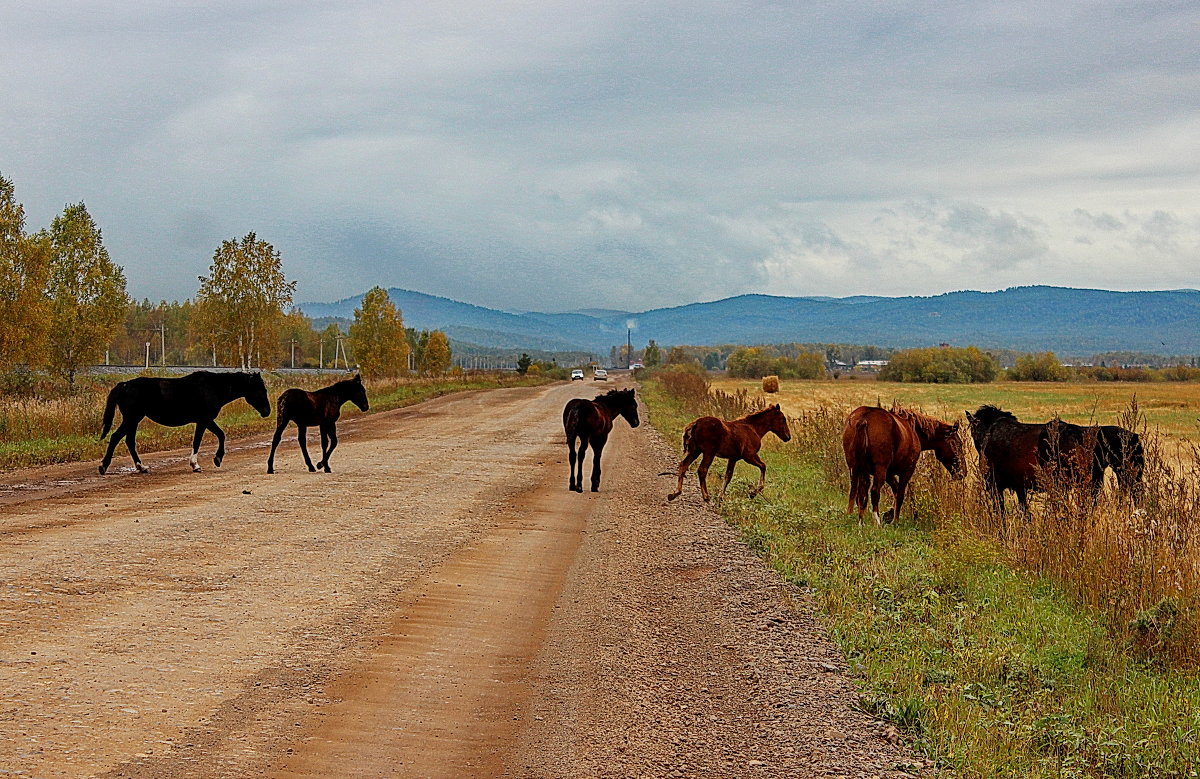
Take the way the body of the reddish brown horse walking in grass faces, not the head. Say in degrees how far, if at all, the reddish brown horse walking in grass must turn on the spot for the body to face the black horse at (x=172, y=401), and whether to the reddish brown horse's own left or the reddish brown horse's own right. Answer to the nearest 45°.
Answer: approximately 135° to the reddish brown horse's own left

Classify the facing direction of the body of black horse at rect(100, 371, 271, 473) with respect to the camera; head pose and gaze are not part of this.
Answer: to the viewer's right

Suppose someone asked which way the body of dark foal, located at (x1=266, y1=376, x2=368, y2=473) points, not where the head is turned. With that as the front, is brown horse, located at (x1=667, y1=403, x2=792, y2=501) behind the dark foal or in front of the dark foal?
in front

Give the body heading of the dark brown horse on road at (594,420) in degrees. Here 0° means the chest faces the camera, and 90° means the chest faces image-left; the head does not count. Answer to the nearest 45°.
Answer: approximately 225°

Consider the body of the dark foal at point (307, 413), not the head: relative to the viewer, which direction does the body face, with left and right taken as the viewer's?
facing to the right of the viewer

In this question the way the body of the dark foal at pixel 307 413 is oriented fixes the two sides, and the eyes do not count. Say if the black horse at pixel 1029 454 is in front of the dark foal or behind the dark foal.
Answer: in front

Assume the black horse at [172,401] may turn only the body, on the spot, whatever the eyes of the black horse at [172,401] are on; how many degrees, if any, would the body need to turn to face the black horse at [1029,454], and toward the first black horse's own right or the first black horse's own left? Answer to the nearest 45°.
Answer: approximately 45° to the first black horse's own right

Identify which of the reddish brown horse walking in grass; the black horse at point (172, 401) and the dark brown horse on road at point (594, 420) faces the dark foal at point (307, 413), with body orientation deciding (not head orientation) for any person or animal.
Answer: the black horse

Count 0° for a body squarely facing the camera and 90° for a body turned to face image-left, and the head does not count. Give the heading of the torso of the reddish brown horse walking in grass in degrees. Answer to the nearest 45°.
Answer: approximately 225°

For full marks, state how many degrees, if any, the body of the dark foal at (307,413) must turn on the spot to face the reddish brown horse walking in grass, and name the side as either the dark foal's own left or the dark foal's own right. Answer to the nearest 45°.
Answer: approximately 45° to the dark foal's own right

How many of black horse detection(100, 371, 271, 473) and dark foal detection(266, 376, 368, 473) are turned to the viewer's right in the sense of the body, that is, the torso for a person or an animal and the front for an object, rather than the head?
2

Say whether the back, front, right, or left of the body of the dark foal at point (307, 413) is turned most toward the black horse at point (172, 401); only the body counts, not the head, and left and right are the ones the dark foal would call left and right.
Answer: back

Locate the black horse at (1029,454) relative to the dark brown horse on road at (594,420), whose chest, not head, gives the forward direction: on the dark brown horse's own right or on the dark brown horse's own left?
on the dark brown horse's own right
